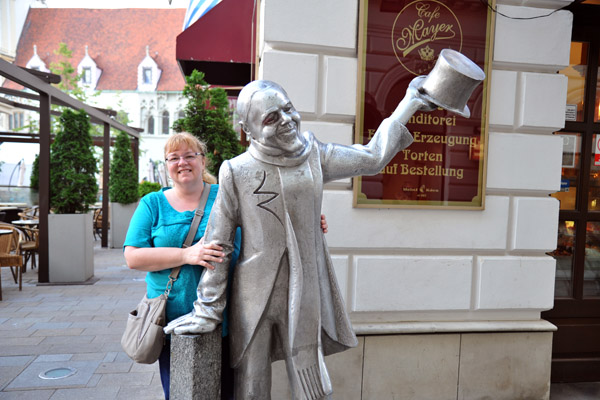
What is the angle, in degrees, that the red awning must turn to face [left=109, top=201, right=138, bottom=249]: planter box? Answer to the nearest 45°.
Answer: approximately 90° to its right

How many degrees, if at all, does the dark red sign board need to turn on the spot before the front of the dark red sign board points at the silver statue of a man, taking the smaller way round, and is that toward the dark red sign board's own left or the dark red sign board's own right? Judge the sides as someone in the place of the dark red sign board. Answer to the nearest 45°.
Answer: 0° — it already faces it

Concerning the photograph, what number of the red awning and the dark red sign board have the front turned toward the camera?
1

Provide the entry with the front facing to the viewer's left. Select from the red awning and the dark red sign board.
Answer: the red awning

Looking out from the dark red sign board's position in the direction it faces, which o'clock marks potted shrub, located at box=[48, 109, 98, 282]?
The potted shrub is roughly at 4 o'clock from the dark red sign board.

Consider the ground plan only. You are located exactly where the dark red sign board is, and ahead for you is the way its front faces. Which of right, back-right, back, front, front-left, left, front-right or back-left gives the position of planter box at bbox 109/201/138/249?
back-right

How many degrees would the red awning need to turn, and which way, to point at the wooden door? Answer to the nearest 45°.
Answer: approximately 180°

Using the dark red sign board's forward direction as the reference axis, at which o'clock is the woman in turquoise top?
The woman in turquoise top is roughly at 1 o'clock from the dark red sign board.

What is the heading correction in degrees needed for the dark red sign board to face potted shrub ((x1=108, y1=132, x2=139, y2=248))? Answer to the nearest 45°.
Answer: approximately 135° to its right

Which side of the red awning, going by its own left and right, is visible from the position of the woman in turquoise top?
left

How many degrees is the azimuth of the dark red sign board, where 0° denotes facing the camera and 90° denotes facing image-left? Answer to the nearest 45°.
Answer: approximately 0°

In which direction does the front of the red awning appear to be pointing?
to the viewer's left
